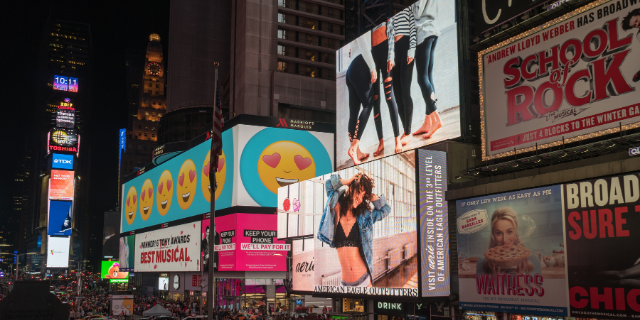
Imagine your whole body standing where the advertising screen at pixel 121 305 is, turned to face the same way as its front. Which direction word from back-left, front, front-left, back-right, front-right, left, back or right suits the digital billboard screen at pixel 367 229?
front-left

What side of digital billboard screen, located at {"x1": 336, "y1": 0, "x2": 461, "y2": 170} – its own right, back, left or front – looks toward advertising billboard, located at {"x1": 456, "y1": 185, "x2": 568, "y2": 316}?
left

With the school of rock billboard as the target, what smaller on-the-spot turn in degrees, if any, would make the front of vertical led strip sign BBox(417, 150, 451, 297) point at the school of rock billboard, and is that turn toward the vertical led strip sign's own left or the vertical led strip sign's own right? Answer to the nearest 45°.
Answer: approximately 45° to the vertical led strip sign's own left

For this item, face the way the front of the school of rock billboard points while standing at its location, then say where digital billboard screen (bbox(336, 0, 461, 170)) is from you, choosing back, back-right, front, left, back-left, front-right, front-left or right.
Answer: right

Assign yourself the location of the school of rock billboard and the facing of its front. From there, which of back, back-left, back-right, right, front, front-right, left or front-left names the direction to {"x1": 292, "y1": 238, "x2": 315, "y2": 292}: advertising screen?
right

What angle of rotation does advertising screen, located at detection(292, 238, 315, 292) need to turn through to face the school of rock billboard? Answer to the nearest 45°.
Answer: approximately 90° to its left

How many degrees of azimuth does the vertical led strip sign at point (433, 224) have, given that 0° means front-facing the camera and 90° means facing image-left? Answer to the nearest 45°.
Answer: approximately 0°

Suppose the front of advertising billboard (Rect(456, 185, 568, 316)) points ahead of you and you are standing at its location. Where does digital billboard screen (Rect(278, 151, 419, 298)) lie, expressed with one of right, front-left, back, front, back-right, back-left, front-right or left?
right

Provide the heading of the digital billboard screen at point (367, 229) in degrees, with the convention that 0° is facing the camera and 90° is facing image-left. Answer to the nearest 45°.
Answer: approximately 45°

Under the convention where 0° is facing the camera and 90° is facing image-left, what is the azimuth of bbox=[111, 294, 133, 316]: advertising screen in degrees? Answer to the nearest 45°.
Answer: approximately 0°
